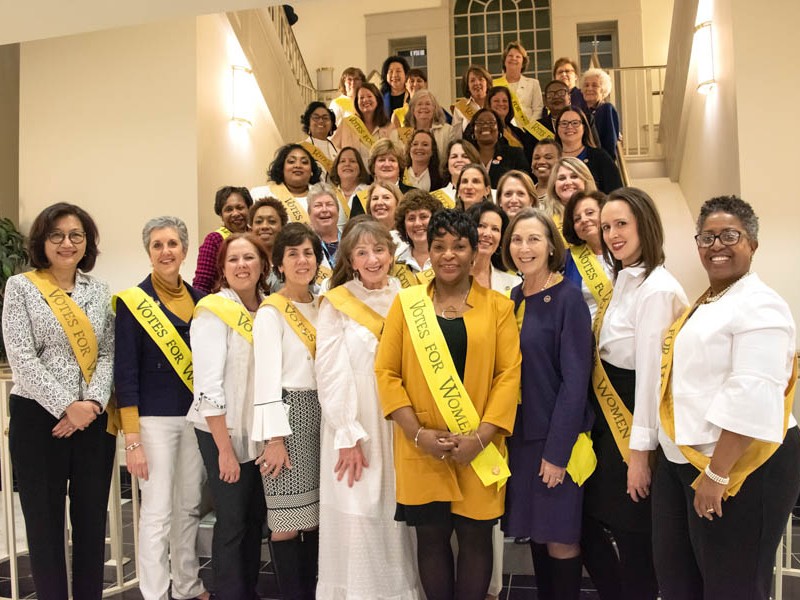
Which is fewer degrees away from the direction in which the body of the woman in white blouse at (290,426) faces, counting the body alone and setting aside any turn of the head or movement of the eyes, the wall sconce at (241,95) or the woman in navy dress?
the woman in navy dress

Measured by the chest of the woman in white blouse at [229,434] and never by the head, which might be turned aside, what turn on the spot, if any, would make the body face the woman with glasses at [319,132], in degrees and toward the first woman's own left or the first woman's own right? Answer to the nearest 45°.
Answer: approximately 135° to the first woman's own left

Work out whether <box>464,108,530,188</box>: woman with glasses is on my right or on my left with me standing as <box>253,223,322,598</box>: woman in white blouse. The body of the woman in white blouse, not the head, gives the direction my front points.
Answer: on my left

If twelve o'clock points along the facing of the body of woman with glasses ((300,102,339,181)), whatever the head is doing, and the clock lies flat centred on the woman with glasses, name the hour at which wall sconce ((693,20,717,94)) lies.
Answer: The wall sconce is roughly at 9 o'clock from the woman with glasses.

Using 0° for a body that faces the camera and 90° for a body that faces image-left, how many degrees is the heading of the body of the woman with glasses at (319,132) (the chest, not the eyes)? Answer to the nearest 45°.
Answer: approximately 0°

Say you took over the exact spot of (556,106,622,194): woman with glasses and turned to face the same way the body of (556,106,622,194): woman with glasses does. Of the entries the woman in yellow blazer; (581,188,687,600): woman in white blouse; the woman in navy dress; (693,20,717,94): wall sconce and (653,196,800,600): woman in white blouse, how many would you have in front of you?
4

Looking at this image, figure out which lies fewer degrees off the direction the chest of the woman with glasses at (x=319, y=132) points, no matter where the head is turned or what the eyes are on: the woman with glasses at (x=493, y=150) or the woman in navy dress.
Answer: the woman in navy dress
